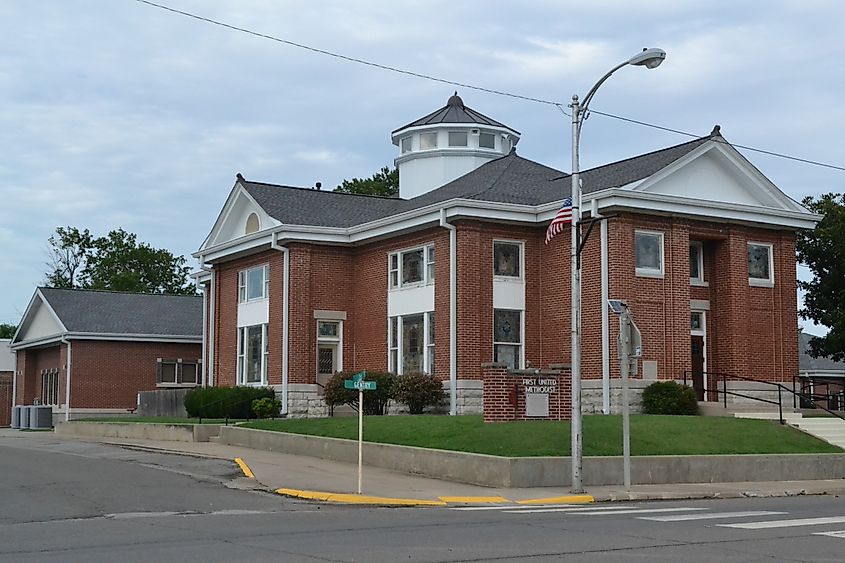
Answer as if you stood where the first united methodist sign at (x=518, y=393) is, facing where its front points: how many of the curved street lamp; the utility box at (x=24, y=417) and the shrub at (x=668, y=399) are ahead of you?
1

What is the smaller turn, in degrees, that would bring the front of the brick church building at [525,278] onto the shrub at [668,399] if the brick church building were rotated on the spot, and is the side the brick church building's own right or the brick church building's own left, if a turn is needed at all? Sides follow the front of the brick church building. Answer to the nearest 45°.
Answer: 0° — it already faces it

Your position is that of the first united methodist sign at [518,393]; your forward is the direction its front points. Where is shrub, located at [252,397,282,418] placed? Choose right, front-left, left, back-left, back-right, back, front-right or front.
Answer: back-right

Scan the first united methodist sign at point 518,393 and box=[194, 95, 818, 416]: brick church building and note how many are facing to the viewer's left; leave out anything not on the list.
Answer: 0

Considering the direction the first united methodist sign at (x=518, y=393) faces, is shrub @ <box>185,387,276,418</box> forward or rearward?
rearward

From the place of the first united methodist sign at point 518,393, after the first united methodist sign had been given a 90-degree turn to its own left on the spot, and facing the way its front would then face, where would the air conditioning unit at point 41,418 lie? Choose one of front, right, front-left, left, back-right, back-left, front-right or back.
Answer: back-left

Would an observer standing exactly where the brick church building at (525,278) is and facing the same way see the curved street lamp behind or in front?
in front

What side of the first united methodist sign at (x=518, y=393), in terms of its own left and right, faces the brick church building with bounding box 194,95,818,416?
back

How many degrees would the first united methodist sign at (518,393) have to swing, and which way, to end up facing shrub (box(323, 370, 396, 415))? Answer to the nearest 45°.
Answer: approximately 135° to its right

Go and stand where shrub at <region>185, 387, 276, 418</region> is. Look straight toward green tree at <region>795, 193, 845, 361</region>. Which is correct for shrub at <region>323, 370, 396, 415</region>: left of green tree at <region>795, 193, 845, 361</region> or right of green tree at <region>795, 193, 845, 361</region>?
right

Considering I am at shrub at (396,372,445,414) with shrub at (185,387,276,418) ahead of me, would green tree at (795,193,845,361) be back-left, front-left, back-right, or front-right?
back-right

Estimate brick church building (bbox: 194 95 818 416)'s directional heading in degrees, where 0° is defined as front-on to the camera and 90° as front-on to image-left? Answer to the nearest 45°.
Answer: approximately 315°
